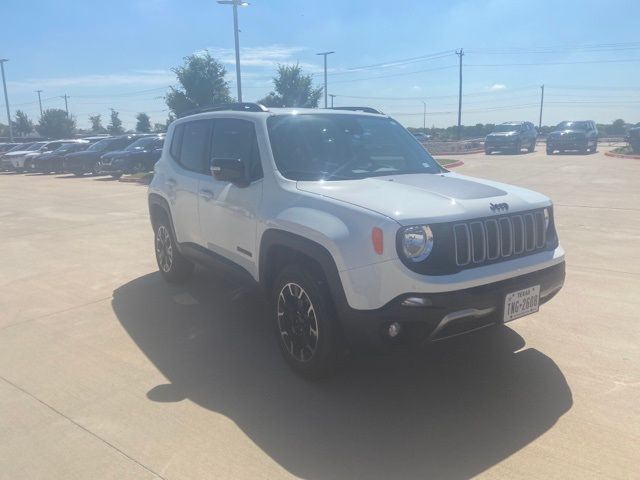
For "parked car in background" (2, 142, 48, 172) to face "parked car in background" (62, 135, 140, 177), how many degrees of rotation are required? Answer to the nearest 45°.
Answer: approximately 45° to its left

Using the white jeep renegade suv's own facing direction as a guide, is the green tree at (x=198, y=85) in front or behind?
behind

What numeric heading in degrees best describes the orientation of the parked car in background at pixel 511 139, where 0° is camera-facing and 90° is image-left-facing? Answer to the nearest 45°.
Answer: approximately 45°

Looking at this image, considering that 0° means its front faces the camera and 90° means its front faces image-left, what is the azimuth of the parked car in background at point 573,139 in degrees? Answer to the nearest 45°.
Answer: approximately 45°

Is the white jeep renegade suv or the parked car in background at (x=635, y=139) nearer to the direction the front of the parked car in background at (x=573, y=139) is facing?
the white jeep renegade suv

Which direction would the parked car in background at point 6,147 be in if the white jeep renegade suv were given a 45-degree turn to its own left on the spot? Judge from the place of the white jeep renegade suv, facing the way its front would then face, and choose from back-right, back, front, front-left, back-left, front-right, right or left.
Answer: back-left

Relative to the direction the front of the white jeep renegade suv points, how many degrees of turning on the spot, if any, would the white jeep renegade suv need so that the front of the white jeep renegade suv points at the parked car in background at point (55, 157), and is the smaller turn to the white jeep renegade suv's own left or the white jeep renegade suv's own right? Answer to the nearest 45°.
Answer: approximately 180°
